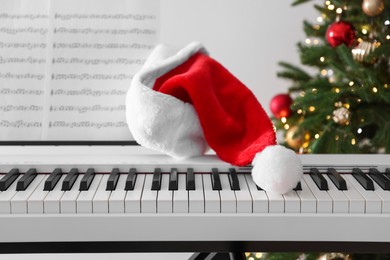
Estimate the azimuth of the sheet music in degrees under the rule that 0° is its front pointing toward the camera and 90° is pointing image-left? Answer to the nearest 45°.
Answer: approximately 0°

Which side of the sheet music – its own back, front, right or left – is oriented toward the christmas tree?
left

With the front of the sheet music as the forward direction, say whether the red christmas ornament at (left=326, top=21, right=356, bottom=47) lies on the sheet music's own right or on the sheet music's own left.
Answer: on the sheet music's own left

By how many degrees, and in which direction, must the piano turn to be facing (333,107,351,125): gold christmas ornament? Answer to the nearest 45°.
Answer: approximately 135° to its left

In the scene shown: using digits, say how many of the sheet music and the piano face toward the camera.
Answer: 2

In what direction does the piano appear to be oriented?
toward the camera

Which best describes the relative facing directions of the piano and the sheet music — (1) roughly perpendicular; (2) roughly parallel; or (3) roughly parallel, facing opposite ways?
roughly parallel
